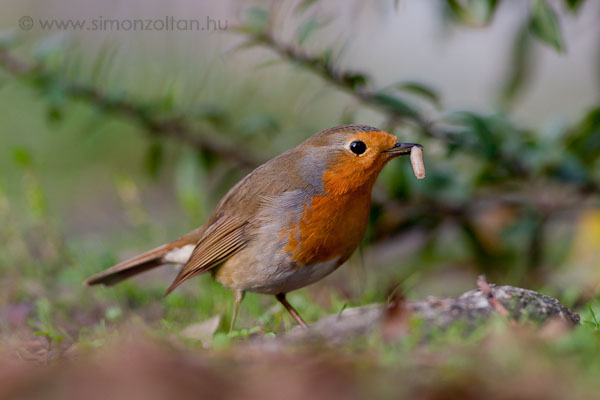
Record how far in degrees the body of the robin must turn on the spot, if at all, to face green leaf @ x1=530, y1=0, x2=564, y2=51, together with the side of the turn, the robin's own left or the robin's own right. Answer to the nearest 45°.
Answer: approximately 45° to the robin's own left

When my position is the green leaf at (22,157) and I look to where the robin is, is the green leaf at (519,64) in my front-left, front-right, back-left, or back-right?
front-left

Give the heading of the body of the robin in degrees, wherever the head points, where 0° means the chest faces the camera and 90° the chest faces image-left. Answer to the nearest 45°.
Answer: approximately 270°

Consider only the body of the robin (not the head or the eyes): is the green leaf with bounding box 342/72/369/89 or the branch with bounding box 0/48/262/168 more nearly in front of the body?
the green leaf

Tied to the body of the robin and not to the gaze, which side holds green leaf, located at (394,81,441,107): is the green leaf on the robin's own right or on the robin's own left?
on the robin's own left

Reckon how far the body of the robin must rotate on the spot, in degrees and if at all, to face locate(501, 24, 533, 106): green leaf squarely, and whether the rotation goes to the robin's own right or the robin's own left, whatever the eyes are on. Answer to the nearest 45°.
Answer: approximately 45° to the robin's own left

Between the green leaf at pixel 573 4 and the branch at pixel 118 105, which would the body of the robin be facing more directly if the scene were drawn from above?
the green leaf

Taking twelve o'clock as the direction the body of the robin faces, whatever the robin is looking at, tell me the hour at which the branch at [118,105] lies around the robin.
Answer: The branch is roughly at 8 o'clock from the robin.

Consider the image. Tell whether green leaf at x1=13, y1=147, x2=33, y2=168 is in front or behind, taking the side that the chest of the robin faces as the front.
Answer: behind

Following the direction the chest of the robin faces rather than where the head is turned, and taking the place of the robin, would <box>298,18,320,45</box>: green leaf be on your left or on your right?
on your left

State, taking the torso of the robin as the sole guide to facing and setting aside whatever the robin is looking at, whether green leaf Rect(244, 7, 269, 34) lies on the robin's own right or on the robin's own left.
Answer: on the robin's own left

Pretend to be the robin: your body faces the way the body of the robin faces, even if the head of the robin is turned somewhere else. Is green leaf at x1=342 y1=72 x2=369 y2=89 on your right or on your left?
on your left

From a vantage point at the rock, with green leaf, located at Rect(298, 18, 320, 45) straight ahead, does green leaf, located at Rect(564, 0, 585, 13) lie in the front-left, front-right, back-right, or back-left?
front-right
